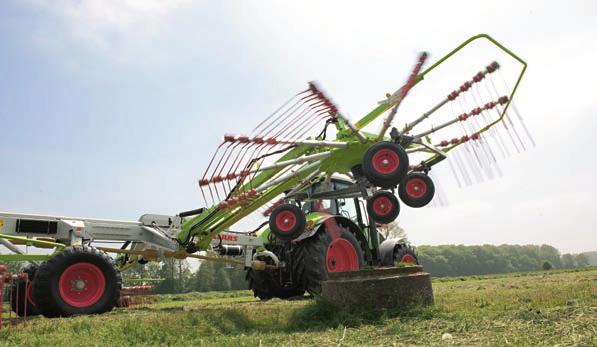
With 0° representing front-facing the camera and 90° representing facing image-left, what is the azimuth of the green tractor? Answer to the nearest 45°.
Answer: approximately 225°
